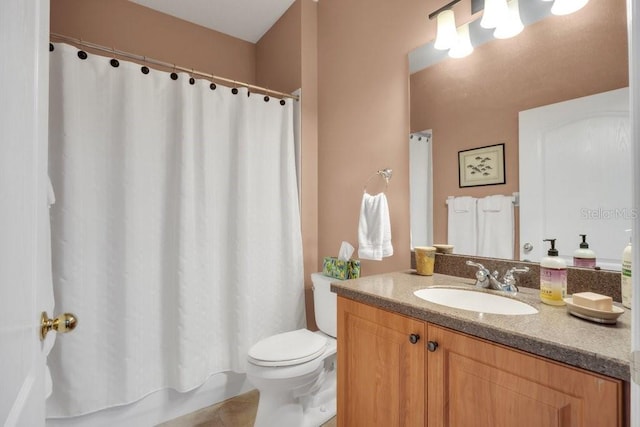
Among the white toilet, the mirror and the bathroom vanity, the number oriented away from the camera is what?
0

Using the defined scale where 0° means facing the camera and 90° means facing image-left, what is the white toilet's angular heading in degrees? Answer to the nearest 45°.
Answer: approximately 45°

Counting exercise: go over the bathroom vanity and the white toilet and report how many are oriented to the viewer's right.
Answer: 0

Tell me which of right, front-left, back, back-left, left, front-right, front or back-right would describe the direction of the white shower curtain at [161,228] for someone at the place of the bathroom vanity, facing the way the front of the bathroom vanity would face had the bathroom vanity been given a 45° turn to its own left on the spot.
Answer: right

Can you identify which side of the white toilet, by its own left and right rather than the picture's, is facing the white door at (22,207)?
front

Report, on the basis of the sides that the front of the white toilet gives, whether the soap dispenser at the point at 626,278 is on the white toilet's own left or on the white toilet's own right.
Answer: on the white toilet's own left

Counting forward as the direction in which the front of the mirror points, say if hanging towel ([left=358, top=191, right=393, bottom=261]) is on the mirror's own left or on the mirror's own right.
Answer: on the mirror's own right

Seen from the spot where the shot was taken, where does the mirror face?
facing the viewer and to the left of the viewer
